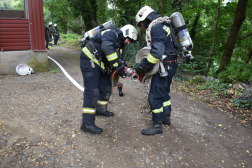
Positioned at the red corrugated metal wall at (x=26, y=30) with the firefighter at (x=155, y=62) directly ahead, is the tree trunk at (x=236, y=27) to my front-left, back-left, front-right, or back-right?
front-left

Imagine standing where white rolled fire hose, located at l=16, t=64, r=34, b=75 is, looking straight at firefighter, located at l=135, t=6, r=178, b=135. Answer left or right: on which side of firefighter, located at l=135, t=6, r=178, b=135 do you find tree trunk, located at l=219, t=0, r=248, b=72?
left

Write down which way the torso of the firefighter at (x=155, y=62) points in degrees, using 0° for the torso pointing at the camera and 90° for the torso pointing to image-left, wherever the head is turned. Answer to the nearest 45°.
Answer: approximately 90°

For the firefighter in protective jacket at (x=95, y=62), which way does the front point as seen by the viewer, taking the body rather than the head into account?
to the viewer's right

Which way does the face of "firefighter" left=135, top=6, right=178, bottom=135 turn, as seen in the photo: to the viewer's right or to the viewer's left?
to the viewer's left

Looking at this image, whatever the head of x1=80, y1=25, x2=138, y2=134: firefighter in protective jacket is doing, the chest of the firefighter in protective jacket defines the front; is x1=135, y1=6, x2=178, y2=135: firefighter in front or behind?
in front

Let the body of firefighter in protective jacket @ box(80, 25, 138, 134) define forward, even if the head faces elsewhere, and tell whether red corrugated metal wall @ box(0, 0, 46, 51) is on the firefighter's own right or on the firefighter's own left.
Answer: on the firefighter's own left

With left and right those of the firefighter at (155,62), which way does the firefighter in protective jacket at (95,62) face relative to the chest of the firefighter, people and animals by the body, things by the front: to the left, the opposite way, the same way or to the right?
the opposite way

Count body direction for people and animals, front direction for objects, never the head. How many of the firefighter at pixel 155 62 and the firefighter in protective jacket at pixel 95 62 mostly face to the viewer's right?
1

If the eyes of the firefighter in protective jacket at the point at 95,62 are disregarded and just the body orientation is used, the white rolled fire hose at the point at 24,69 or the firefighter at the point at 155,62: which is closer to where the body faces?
the firefighter
